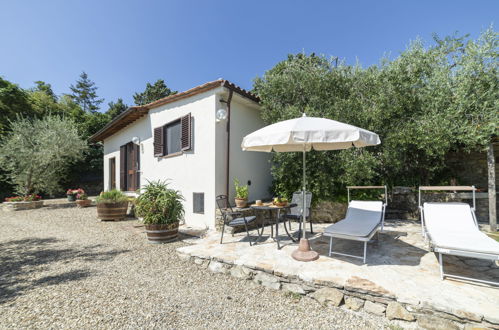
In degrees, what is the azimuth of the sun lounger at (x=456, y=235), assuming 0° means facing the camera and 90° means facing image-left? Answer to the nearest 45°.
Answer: approximately 315°

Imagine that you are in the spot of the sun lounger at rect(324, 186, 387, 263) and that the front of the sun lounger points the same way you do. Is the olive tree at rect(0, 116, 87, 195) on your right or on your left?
on your right

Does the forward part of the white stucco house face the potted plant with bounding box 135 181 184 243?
yes

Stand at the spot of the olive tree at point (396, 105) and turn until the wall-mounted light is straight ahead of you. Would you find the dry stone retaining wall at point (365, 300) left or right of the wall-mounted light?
left

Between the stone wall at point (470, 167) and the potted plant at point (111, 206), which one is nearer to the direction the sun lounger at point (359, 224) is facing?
the potted plant

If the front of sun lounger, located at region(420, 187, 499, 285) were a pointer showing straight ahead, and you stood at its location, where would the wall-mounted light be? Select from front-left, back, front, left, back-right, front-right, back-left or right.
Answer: back-right

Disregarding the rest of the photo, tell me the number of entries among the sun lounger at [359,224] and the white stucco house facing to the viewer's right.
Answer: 0

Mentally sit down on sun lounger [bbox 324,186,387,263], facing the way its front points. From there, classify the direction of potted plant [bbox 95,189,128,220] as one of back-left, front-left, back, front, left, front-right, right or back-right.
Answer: front-right

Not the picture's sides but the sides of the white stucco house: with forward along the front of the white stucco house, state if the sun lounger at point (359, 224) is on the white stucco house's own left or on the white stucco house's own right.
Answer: on the white stucco house's own left

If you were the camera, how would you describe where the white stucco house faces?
facing the viewer and to the left of the viewer

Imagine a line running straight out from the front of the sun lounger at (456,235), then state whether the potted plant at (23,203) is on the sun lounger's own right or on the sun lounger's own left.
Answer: on the sun lounger's own right

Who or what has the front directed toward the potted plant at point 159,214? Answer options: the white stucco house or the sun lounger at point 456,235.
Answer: the white stucco house

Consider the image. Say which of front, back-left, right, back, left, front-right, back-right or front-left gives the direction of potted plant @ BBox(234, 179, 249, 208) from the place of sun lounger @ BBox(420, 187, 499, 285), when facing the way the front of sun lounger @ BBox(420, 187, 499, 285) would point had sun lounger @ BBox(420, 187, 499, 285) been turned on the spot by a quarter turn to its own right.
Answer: front-right

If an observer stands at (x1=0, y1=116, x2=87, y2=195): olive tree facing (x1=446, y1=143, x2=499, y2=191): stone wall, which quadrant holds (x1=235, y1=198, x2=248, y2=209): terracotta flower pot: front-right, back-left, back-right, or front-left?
front-right

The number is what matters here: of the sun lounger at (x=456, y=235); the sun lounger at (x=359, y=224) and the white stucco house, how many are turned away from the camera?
0

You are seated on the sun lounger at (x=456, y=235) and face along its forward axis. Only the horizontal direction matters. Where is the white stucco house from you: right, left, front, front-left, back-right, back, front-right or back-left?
back-right
